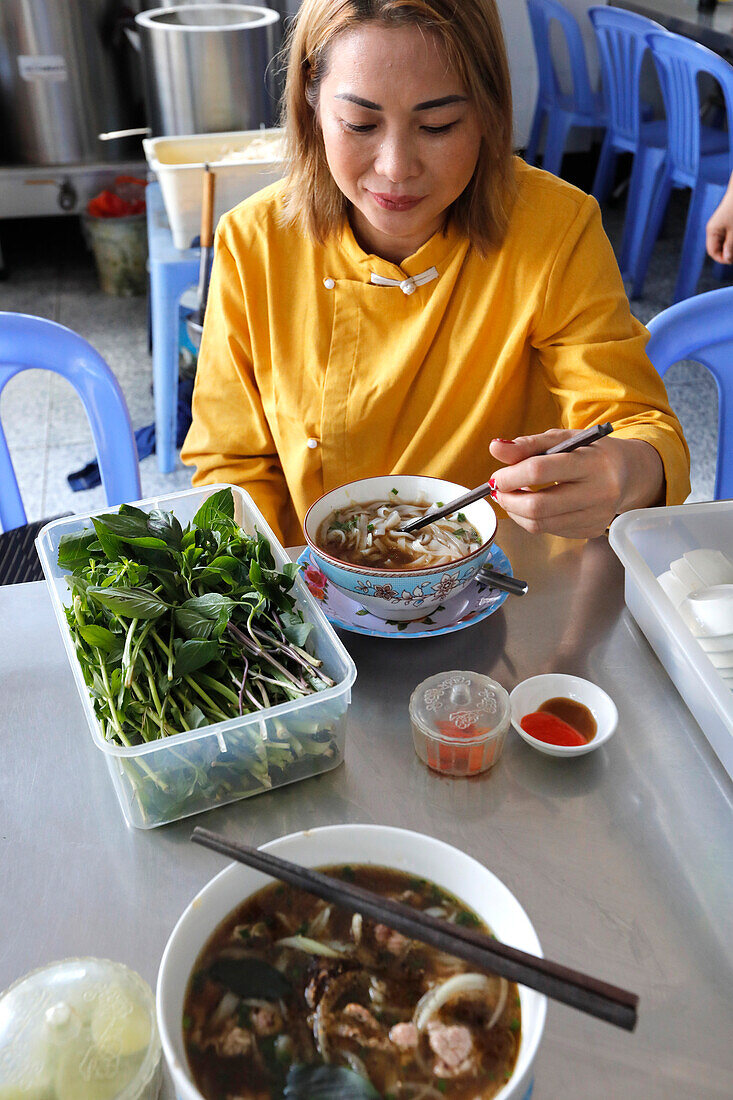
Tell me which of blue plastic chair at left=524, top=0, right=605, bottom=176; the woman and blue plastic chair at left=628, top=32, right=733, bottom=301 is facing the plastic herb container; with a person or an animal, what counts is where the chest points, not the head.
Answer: the woman

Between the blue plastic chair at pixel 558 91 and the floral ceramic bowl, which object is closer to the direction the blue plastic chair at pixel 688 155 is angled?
the blue plastic chair

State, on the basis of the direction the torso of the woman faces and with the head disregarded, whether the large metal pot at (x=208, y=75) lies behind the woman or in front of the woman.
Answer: behind

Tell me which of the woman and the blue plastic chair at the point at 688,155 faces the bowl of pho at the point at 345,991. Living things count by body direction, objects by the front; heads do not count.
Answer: the woman

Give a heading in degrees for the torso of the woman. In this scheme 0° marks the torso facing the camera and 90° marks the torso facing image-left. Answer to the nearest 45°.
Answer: approximately 0°

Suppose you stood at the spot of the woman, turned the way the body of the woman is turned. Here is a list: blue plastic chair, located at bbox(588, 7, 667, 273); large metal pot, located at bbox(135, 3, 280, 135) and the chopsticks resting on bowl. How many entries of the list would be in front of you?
1
